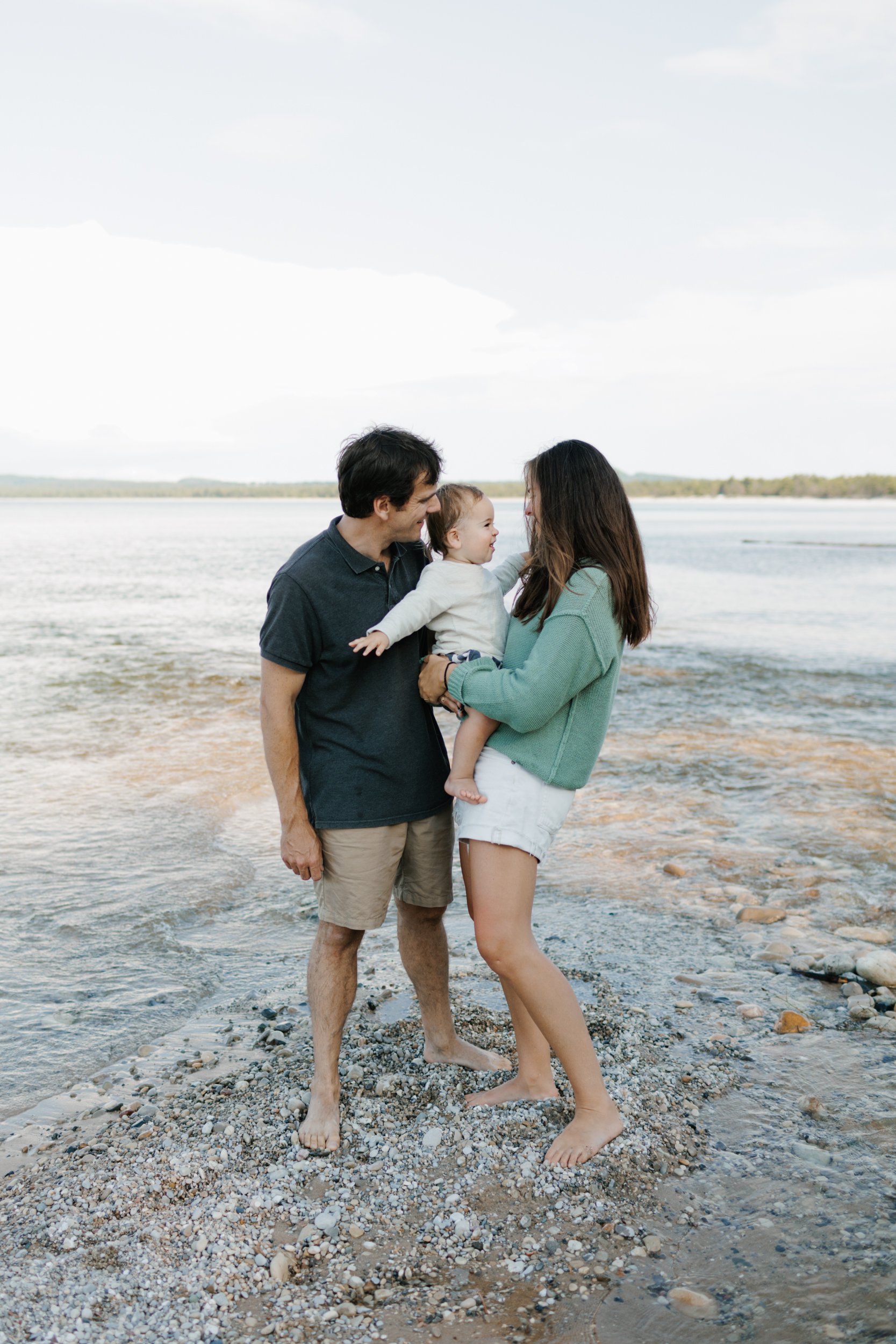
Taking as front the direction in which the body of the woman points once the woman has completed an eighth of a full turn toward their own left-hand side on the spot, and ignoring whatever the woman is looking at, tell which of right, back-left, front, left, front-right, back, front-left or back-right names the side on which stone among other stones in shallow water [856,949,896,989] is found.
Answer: back

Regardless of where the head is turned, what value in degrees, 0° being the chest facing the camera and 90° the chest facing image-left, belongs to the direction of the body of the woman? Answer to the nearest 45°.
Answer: approximately 90°

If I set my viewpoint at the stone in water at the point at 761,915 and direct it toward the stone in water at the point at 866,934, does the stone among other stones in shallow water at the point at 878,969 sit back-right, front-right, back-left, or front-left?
front-right

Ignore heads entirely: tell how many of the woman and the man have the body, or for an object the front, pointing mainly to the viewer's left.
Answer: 1

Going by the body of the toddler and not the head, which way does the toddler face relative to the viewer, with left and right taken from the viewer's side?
facing the viewer and to the right of the viewer

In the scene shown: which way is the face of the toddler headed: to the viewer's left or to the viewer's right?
to the viewer's right

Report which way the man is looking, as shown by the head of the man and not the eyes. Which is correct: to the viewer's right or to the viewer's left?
to the viewer's right

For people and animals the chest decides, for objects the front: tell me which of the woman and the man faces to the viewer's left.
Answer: the woman

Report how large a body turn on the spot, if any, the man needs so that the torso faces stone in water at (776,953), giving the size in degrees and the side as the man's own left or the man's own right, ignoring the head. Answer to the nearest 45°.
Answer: approximately 90° to the man's own left

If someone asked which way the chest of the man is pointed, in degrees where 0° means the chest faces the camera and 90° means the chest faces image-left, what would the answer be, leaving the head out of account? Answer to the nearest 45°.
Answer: approximately 315°

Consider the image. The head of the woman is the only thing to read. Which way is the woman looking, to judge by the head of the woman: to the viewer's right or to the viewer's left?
to the viewer's left

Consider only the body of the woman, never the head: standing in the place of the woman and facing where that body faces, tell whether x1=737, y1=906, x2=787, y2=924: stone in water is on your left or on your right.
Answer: on your right
